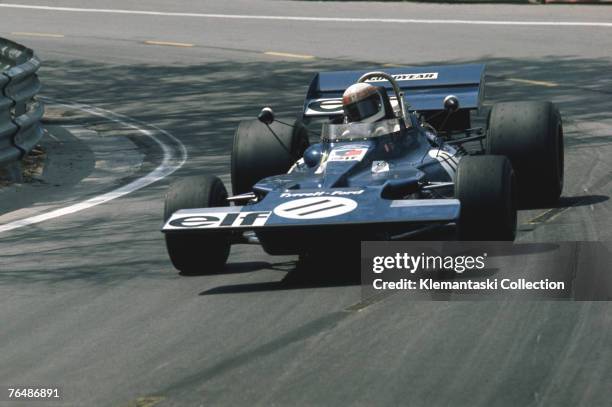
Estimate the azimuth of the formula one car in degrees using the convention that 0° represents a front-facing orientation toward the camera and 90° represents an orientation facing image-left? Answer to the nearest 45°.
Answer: approximately 0°
